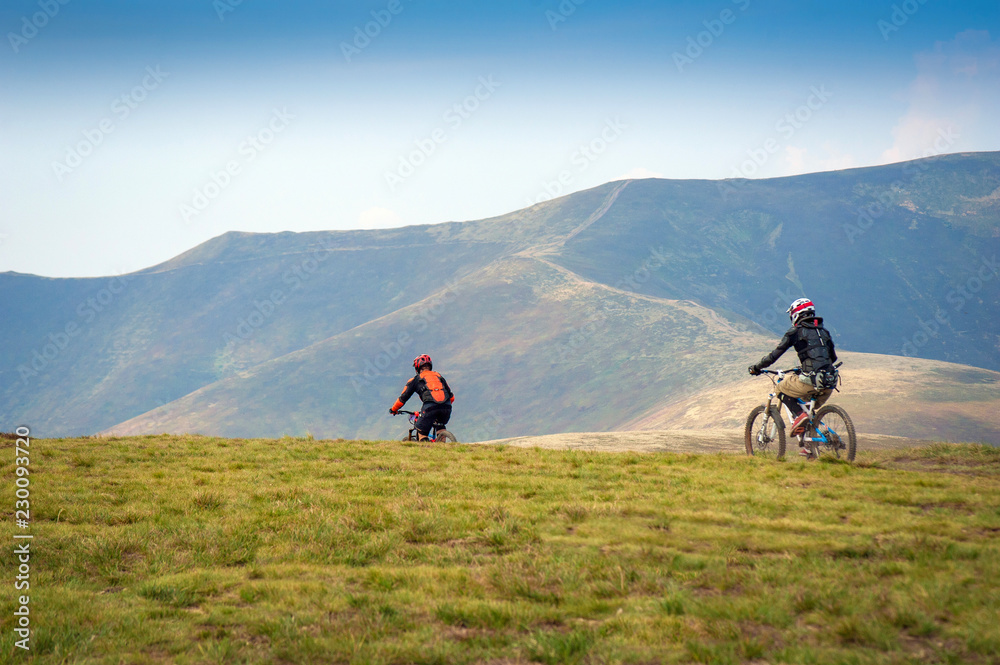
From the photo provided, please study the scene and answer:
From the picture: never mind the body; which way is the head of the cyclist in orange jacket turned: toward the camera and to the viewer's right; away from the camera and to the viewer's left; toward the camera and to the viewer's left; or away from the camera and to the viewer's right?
away from the camera and to the viewer's left

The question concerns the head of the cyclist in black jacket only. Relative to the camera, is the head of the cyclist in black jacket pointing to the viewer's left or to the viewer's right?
to the viewer's left

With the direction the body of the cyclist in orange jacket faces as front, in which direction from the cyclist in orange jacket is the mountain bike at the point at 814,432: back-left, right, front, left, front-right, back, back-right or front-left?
back

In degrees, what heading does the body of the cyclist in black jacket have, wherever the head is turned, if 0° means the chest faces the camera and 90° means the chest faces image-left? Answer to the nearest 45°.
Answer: approximately 135°

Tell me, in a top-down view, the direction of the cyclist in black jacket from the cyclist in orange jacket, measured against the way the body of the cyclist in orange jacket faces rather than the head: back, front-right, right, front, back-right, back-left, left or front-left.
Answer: back
